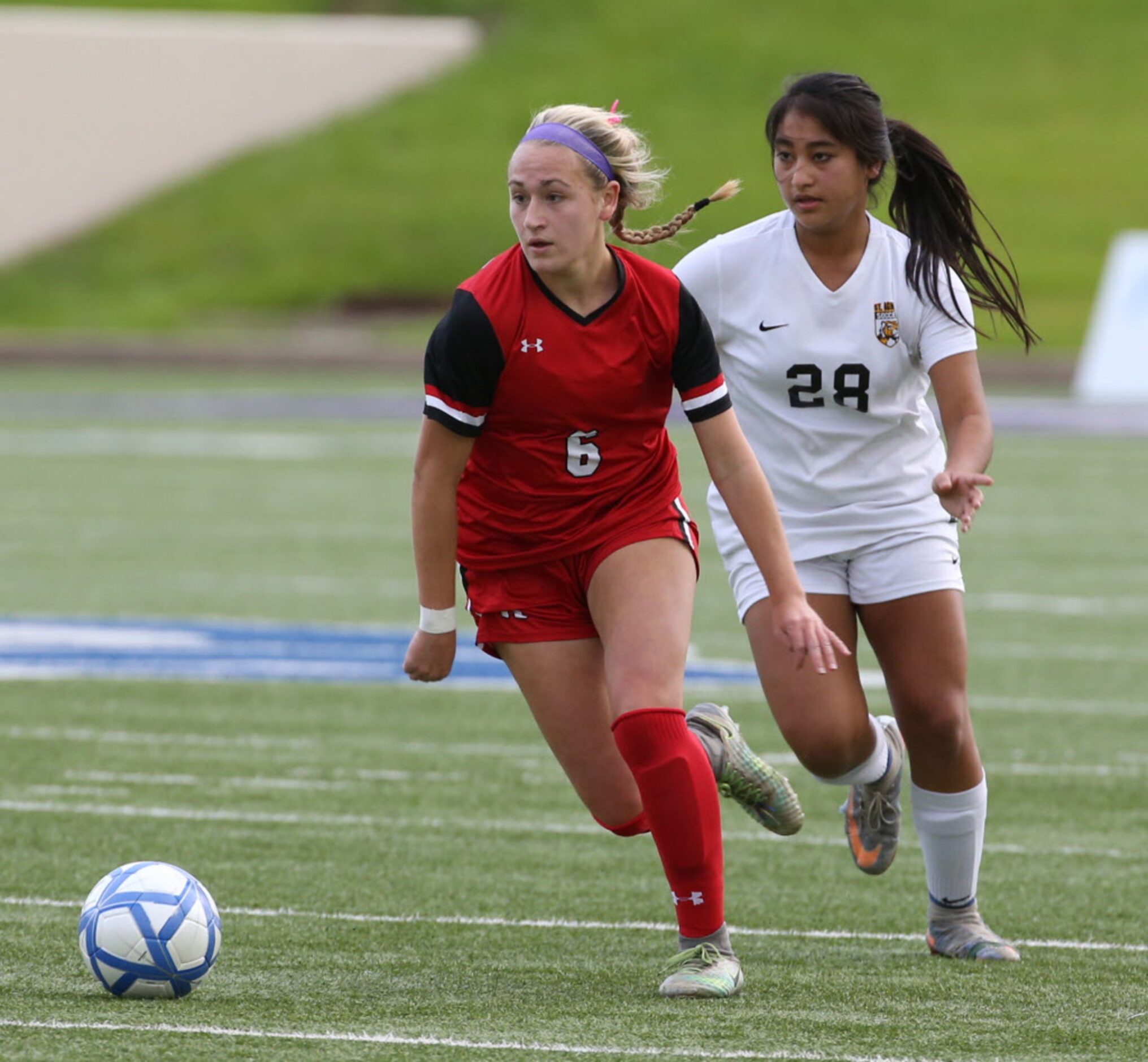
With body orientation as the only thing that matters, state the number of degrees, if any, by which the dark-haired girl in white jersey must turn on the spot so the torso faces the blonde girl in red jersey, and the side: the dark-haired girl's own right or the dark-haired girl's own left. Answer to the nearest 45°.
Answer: approximately 45° to the dark-haired girl's own right

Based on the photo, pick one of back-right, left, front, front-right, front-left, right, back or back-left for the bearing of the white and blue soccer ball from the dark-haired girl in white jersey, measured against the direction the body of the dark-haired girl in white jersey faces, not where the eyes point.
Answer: front-right

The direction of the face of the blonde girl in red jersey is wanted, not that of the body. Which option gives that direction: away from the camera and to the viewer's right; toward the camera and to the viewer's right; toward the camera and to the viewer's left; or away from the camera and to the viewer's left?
toward the camera and to the viewer's left

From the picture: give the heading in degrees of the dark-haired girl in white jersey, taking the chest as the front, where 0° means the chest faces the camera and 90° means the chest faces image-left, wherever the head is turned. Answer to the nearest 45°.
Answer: approximately 0°

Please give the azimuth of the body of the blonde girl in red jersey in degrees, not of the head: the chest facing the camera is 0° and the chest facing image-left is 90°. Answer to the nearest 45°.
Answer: approximately 0°

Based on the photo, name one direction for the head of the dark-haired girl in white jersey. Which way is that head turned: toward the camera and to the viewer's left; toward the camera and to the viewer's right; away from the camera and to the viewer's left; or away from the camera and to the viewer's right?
toward the camera and to the viewer's left

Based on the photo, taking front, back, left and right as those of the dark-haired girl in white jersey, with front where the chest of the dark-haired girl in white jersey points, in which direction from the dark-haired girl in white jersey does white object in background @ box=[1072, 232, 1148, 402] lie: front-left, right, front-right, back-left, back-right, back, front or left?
back
